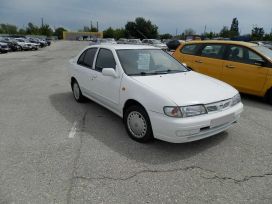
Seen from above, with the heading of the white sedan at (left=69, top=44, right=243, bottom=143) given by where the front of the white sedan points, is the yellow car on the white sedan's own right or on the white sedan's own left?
on the white sedan's own left

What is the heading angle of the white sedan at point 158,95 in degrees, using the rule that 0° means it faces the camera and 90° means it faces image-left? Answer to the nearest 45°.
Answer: approximately 315°

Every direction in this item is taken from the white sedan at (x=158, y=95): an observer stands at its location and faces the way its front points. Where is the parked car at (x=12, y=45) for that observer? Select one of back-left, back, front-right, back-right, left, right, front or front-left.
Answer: back
